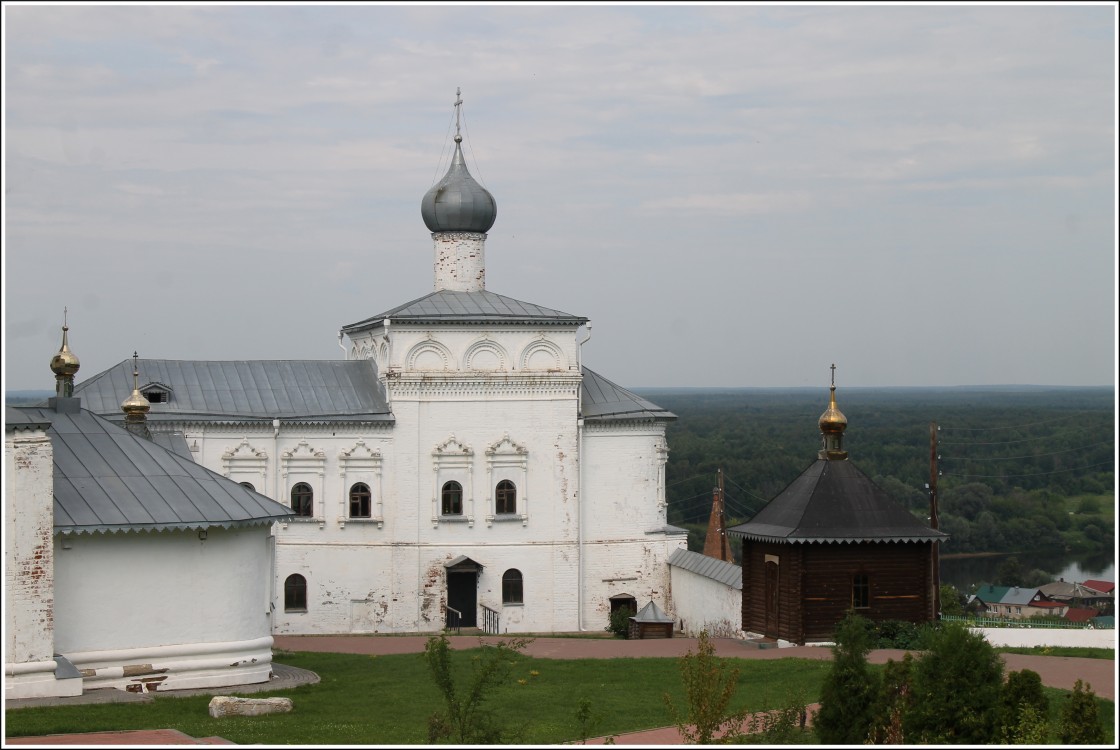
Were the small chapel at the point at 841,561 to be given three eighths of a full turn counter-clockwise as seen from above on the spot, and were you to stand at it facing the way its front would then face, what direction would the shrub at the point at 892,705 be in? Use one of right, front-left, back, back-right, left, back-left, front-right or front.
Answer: right

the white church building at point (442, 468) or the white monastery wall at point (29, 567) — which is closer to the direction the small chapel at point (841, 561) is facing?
the white monastery wall

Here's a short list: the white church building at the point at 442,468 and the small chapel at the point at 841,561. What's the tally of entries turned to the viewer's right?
0

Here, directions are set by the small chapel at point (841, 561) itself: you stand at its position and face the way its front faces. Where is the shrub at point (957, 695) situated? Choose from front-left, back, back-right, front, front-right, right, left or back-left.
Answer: front-left

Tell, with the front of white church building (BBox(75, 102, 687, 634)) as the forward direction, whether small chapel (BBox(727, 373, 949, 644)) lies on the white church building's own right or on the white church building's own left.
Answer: on the white church building's own left

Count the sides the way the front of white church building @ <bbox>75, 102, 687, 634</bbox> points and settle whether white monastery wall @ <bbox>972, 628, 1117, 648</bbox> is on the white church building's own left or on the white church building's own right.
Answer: on the white church building's own left

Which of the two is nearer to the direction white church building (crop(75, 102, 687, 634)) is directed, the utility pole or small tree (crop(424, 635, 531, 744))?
the small tree

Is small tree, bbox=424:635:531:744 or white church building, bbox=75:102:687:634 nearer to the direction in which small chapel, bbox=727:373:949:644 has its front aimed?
the small tree

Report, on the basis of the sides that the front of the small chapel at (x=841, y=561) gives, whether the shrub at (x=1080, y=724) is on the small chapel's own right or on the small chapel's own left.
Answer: on the small chapel's own left

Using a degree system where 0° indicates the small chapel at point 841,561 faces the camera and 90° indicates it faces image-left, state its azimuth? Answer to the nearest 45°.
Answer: approximately 45°
